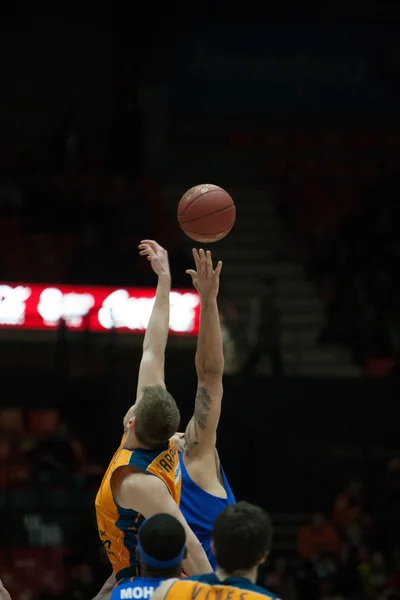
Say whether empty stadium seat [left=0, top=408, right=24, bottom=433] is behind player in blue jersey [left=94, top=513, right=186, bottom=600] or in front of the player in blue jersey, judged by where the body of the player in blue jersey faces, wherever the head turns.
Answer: in front

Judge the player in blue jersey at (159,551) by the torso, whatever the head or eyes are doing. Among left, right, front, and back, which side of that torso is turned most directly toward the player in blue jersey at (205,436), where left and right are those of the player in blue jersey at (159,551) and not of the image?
front

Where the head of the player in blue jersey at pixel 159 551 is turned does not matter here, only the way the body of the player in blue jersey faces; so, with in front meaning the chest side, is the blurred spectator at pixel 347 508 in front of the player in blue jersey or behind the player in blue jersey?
in front

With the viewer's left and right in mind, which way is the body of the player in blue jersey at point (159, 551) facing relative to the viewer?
facing away from the viewer

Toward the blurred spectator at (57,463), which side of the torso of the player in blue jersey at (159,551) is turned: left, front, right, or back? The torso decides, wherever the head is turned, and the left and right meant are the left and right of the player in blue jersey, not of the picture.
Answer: front

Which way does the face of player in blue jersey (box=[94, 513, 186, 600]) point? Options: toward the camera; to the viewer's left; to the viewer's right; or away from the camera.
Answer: away from the camera
